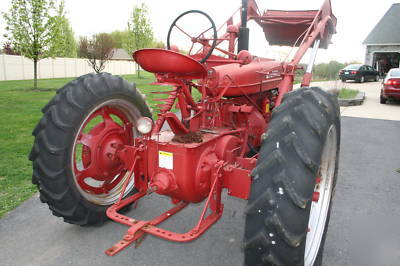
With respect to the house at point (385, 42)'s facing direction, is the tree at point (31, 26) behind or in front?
in front

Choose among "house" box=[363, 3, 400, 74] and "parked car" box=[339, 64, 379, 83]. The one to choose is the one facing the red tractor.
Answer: the house

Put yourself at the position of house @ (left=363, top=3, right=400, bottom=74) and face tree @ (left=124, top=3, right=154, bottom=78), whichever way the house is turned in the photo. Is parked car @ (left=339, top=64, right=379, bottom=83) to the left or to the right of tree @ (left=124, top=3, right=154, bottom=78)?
left

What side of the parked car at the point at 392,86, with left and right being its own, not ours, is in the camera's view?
back

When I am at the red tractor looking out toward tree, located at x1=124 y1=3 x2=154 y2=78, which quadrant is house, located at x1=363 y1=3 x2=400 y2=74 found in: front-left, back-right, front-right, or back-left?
front-right

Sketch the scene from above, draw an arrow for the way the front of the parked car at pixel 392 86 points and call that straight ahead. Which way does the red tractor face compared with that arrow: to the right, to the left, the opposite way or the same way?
the same way

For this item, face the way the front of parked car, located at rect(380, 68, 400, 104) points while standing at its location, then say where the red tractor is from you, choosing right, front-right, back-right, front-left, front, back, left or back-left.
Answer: back

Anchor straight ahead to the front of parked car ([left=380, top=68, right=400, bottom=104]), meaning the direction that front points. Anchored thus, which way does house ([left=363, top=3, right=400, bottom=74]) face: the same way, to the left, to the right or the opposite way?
the opposite way

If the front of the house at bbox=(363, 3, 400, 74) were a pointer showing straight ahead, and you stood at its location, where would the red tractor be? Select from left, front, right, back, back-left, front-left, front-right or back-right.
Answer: front

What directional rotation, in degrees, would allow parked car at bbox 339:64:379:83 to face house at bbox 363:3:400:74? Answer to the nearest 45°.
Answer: approximately 45° to its left

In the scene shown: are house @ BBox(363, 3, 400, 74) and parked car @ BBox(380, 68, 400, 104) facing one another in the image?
yes
